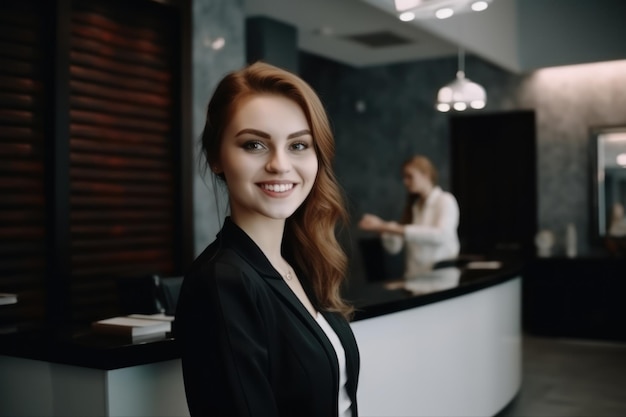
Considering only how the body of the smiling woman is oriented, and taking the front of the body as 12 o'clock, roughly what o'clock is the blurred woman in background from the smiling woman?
The blurred woman in background is roughly at 8 o'clock from the smiling woman.

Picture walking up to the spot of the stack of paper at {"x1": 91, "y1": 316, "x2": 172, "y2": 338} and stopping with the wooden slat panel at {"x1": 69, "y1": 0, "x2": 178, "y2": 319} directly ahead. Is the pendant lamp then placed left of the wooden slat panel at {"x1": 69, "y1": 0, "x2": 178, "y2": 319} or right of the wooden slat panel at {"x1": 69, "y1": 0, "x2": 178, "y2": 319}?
right

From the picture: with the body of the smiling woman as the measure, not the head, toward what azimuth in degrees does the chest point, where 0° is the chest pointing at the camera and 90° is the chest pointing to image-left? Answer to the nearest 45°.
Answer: approximately 315°

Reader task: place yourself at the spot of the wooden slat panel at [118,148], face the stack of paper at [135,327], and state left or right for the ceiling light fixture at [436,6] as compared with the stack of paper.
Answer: left

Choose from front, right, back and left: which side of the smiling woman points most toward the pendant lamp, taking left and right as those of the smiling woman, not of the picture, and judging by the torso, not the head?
left

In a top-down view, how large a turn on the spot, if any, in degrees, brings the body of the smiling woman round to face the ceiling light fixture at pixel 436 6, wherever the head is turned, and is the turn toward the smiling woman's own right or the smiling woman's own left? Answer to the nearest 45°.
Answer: approximately 90° to the smiling woman's own left

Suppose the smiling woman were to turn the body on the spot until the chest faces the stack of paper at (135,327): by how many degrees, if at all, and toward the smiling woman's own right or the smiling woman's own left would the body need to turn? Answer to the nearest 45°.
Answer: approximately 180°
